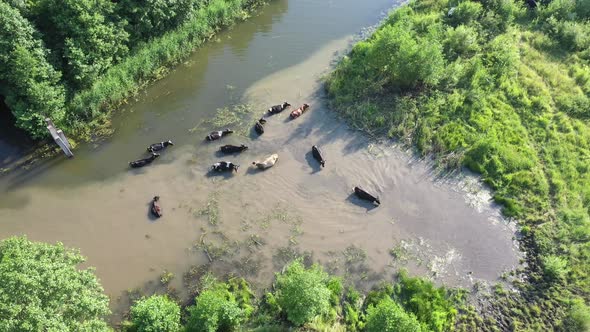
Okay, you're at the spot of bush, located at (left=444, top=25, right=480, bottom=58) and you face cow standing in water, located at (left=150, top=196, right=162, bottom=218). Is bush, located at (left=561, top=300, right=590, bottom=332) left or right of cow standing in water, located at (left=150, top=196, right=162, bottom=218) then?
left

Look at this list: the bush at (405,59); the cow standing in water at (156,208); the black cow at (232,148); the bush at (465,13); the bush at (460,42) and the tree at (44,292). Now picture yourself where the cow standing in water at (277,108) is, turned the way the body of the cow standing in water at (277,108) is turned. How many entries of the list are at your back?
3

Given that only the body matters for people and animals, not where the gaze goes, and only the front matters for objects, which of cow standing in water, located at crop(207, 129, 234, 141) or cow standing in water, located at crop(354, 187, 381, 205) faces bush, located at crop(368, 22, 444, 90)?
cow standing in water, located at crop(207, 129, 234, 141)

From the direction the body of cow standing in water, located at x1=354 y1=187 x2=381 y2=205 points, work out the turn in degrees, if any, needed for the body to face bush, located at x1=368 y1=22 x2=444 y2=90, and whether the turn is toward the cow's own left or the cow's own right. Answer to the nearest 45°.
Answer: approximately 135° to the cow's own left

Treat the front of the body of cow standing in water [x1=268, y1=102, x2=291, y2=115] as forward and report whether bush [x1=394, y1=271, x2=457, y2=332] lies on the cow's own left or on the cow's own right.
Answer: on the cow's own right

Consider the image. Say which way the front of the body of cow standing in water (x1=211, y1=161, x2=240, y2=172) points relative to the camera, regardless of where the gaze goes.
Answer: to the viewer's right

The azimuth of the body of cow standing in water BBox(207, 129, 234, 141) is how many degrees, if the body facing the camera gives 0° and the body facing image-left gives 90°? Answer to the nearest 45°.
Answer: approximately 270°
